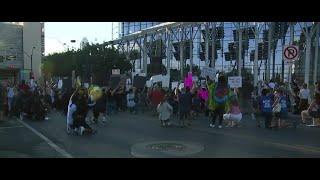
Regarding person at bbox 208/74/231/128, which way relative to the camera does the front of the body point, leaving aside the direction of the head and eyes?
away from the camera

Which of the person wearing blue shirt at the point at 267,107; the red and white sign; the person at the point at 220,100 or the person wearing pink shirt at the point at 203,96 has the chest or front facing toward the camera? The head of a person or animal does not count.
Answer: the red and white sign

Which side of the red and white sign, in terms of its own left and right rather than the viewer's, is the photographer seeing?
front

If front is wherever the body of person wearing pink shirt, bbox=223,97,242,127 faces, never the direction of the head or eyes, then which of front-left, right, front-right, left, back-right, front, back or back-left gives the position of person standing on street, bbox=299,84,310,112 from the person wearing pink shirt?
front-right

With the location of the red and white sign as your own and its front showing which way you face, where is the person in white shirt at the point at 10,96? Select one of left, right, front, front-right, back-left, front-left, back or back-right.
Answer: right

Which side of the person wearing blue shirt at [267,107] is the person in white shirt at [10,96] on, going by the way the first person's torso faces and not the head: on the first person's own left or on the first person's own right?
on the first person's own left

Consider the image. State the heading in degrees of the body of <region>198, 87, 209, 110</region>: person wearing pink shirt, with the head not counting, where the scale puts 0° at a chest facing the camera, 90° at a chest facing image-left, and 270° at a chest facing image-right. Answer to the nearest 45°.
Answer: approximately 180°

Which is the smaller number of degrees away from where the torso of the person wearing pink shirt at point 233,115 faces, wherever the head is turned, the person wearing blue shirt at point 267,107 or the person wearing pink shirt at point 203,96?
the person wearing pink shirt

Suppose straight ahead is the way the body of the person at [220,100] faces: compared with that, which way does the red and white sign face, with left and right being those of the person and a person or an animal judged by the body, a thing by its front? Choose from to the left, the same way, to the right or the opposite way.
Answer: the opposite way

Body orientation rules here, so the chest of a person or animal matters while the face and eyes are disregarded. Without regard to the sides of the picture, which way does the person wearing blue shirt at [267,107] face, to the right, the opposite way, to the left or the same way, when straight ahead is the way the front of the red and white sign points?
the opposite way

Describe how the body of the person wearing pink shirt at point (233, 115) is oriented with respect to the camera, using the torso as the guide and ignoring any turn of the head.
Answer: away from the camera

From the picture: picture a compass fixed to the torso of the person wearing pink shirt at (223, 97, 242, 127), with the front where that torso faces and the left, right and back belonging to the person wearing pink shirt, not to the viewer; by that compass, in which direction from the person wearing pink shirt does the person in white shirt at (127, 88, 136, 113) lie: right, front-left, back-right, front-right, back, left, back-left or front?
front-left

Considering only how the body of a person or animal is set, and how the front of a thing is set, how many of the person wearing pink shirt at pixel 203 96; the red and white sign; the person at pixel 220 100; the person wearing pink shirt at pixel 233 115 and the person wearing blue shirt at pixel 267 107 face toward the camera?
1

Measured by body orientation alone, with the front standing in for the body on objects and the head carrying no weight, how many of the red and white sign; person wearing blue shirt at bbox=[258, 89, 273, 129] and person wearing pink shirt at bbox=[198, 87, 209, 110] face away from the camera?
2

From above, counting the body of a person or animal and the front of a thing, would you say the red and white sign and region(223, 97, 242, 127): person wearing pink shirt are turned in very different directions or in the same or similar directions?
very different directions

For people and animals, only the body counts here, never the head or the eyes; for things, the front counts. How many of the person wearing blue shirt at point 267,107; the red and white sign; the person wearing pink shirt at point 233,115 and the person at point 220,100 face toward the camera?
1

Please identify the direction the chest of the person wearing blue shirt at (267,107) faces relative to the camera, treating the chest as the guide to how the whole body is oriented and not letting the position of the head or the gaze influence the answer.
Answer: away from the camera

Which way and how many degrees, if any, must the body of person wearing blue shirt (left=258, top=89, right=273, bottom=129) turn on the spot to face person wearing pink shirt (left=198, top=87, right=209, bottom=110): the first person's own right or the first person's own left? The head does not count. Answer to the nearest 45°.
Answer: approximately 45° to the first person's own left
